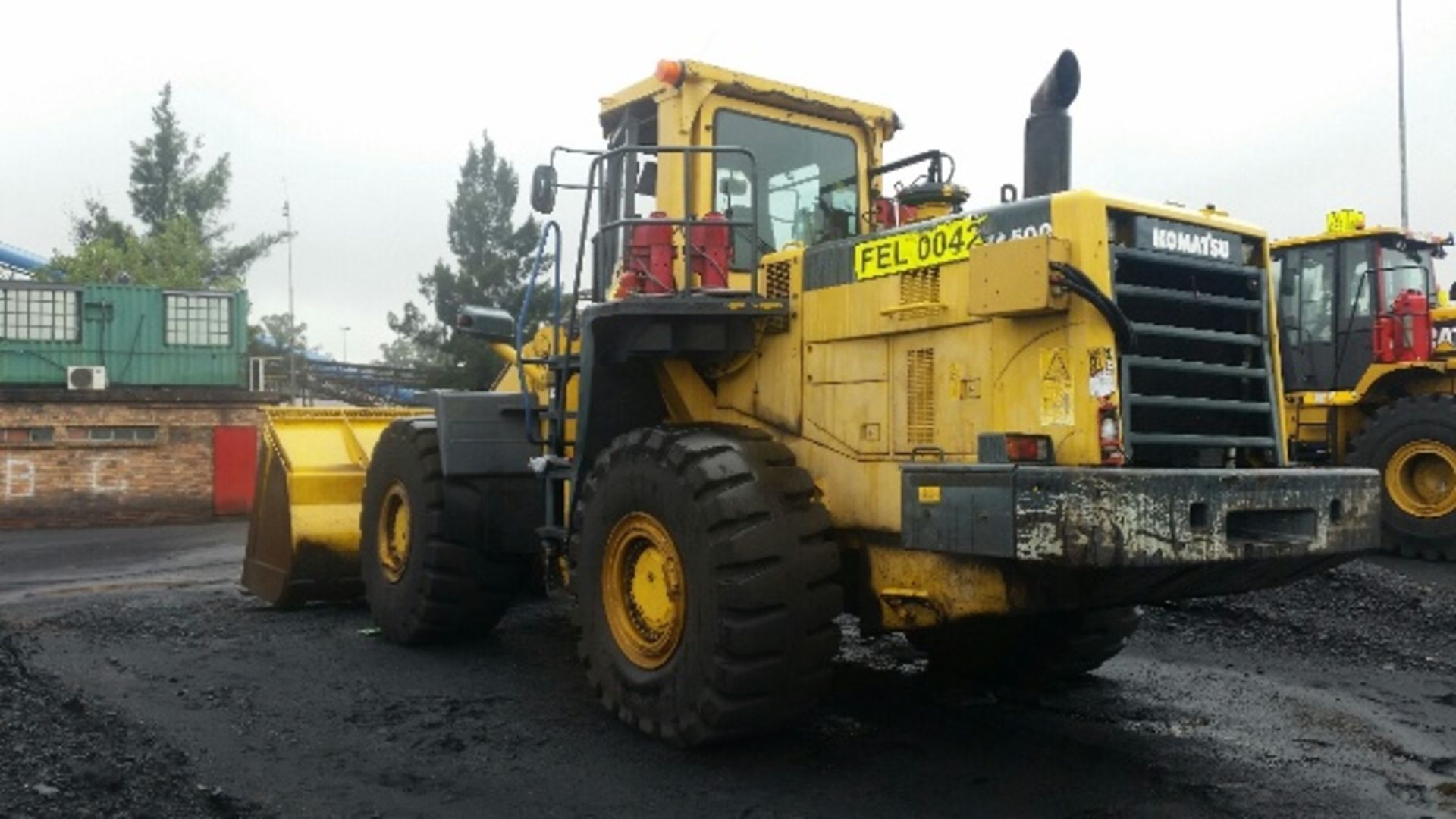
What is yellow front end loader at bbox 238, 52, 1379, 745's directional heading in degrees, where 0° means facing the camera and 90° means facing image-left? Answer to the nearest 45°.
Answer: approximately 135°

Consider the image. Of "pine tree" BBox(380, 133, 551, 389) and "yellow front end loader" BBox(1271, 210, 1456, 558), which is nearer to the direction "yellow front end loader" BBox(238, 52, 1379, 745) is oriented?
the pine tree

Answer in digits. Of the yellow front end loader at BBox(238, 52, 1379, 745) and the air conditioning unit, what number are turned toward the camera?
1

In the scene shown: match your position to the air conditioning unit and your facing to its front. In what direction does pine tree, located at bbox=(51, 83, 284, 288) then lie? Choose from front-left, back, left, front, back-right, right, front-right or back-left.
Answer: back

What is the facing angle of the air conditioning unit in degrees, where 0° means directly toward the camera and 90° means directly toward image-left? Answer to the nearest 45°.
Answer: approximately 0°

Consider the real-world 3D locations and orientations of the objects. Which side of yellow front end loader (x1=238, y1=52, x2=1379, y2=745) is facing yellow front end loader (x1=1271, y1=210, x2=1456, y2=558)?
right

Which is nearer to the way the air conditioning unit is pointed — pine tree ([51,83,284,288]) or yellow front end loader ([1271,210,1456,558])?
the yellow front end loader

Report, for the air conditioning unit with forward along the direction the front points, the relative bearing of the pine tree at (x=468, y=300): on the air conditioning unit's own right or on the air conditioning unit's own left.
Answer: on the air conditioning unit's own left

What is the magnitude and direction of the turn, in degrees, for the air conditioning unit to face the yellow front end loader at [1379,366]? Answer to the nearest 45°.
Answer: approximately 45° to its left
